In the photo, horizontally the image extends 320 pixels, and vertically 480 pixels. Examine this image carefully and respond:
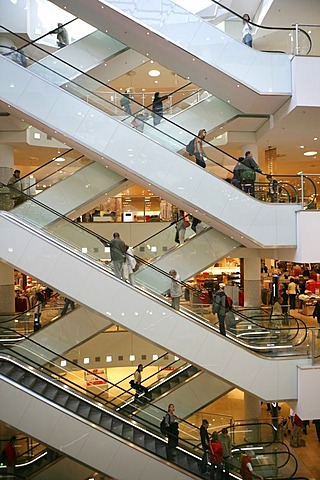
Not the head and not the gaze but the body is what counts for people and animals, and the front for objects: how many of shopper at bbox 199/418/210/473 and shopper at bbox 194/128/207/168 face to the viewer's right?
2

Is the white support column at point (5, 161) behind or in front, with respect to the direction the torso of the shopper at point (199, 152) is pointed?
behind

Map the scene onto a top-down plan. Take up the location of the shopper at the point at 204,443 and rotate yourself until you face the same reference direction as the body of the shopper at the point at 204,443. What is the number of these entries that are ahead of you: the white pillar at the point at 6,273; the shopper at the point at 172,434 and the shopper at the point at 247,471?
1

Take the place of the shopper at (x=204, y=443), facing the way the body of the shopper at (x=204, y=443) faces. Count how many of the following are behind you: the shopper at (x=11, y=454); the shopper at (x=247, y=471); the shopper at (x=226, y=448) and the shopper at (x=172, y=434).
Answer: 2

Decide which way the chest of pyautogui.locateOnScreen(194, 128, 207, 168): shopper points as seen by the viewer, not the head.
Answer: to the viewer's right
